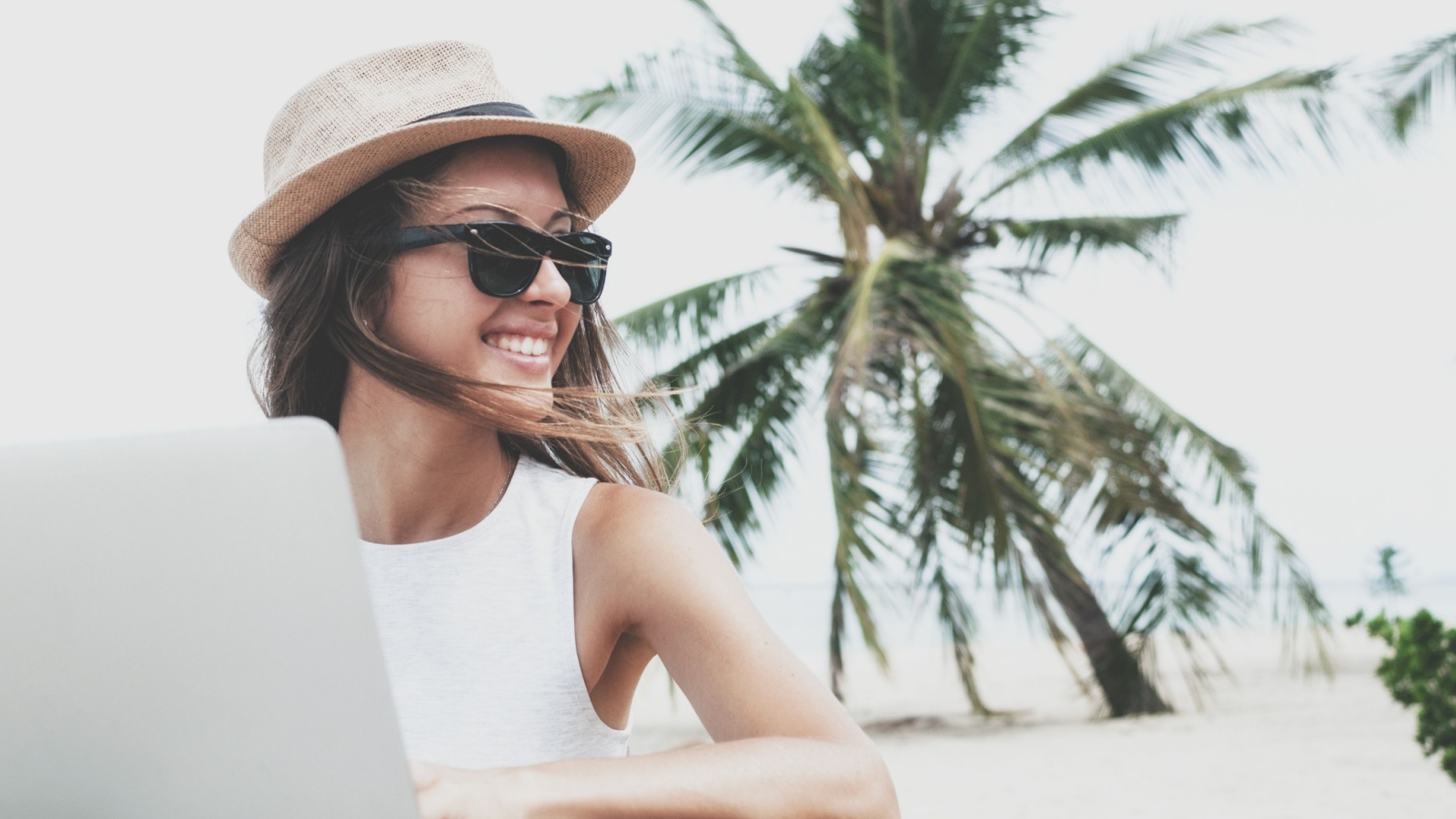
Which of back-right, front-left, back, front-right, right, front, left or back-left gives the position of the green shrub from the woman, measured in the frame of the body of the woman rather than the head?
back

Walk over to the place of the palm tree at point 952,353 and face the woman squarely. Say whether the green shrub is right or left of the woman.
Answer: left

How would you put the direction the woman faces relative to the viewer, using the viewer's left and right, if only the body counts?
facing the viewer and to the left of the viewer

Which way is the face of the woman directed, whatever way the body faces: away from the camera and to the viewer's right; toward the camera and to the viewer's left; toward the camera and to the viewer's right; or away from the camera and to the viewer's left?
toward the camera and to the viewer's right

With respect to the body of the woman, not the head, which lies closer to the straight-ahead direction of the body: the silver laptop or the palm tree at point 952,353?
the silver laptop

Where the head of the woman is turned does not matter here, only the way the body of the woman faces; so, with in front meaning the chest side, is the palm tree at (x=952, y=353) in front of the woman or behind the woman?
behind

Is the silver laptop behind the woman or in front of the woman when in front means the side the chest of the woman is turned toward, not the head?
in front
